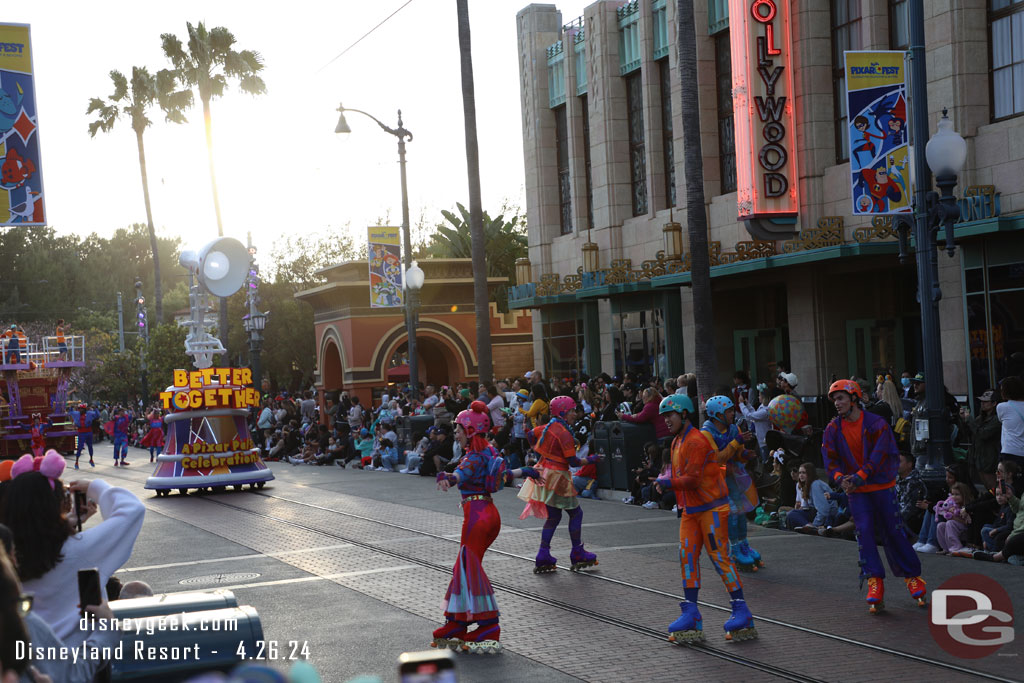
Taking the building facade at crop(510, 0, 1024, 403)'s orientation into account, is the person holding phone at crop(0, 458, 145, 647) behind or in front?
in front

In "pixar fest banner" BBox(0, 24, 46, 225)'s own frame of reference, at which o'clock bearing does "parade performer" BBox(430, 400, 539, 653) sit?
The parade performer is roughly at 11 o'clock from the pixar fest banner.

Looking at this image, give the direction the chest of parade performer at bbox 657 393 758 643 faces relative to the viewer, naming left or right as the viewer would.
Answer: facing to the left of the viewer

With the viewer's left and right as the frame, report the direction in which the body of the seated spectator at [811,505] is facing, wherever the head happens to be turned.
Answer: facing the viewer and to the left of the viewer

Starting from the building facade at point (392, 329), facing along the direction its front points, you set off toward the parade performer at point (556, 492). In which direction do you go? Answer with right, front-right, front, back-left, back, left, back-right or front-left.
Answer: front

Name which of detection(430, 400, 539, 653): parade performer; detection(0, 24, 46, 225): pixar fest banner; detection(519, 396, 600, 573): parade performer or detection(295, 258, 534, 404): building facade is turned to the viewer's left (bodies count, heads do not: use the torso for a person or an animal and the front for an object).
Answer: detection(430, 400, 539, 653): parade performer

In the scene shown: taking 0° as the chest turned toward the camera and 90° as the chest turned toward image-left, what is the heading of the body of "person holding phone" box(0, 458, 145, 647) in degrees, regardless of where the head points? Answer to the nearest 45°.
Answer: approximately 225°

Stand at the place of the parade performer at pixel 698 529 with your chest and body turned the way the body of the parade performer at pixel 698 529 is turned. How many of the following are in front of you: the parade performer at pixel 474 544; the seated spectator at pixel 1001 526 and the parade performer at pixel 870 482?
1

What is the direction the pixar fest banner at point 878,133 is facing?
toward the camera

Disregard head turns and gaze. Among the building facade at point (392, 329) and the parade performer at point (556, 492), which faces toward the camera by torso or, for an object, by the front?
the building facade

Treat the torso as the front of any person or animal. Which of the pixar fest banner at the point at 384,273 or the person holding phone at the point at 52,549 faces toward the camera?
the pixar fest banner

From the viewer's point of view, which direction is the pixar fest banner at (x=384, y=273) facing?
toward the camera

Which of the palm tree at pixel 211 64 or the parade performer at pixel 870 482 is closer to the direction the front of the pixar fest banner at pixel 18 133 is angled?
the parade performer
